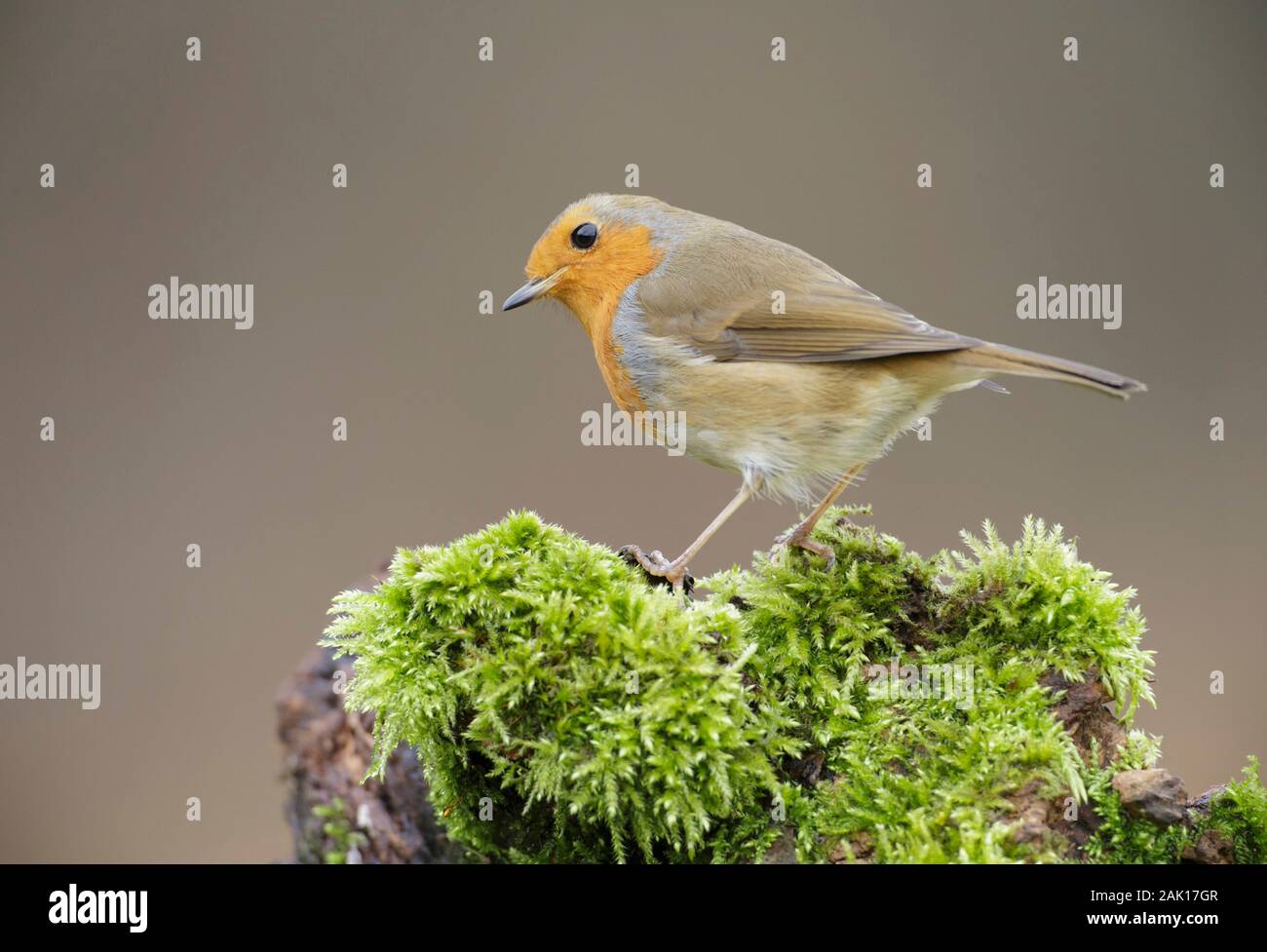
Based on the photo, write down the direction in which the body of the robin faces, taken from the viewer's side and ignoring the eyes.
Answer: to the viewer's left
